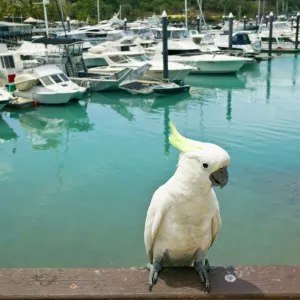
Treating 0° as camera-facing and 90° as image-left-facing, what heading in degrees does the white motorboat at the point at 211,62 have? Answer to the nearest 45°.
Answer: approximately 270°

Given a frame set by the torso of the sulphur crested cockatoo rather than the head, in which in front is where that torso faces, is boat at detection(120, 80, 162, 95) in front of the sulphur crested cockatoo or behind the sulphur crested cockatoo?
behind

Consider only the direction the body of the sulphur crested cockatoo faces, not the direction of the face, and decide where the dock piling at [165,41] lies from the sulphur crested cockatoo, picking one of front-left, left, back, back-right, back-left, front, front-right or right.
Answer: back-left

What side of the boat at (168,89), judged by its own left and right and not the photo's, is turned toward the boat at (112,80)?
back

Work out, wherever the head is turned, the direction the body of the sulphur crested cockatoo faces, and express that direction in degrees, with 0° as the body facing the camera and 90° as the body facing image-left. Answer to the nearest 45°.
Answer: approximately 315°

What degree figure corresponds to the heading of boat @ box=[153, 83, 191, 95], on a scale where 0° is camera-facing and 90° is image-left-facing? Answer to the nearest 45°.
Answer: approximately 270°

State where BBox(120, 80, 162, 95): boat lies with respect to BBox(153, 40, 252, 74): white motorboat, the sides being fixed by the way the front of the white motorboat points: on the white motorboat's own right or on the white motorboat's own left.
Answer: on the white motorboat's own right

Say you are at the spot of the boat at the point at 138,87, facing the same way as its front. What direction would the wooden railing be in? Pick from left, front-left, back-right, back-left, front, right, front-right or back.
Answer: left
